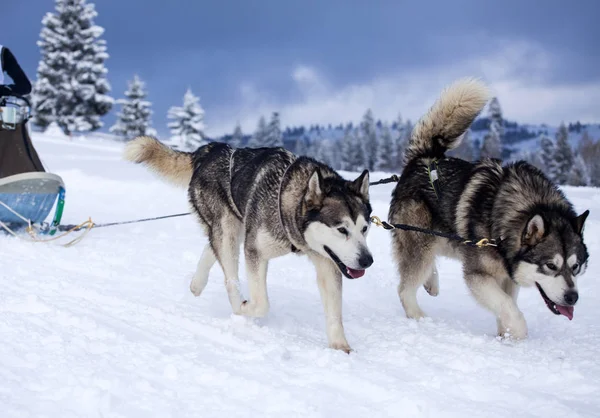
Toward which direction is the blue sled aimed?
to the viewer's right

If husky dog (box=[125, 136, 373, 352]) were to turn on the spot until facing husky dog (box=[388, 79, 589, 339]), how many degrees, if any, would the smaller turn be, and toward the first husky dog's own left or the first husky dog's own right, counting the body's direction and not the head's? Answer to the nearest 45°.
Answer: approximately 45° to the first husky dog's own left

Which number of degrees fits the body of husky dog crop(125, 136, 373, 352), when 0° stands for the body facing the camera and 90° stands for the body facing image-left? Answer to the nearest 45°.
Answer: approximately 315°

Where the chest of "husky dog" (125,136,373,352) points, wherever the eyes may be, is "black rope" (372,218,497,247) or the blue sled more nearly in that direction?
the black rope

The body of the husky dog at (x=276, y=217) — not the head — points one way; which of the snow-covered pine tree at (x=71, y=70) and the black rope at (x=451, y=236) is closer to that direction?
the black rope

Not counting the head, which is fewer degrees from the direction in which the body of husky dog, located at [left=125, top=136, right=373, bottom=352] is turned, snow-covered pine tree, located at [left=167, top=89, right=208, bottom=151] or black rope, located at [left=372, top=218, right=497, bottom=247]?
the black rope

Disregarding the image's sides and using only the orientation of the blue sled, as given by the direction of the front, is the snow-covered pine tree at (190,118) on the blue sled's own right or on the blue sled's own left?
on the blue sled's own left

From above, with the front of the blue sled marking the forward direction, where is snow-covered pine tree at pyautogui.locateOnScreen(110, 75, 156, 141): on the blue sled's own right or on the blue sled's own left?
on the blue sled's own left

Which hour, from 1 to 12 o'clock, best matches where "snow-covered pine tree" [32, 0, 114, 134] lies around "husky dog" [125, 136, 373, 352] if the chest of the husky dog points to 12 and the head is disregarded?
The snow-covered pine tree is roughly at 7 o'clock from the husky dog.

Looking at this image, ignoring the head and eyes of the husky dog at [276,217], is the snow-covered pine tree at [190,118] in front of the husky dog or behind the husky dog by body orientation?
behind

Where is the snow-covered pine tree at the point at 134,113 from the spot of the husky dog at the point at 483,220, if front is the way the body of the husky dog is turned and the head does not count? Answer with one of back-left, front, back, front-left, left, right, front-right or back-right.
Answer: back
